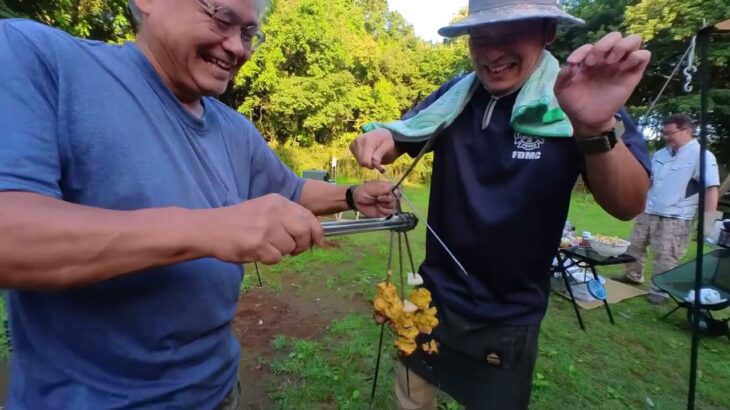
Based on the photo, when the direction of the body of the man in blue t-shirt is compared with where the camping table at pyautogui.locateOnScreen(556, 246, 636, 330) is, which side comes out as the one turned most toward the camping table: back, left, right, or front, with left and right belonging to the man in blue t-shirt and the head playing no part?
left

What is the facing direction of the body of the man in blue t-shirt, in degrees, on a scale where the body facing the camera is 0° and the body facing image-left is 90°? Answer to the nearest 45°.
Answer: approximately 315°
